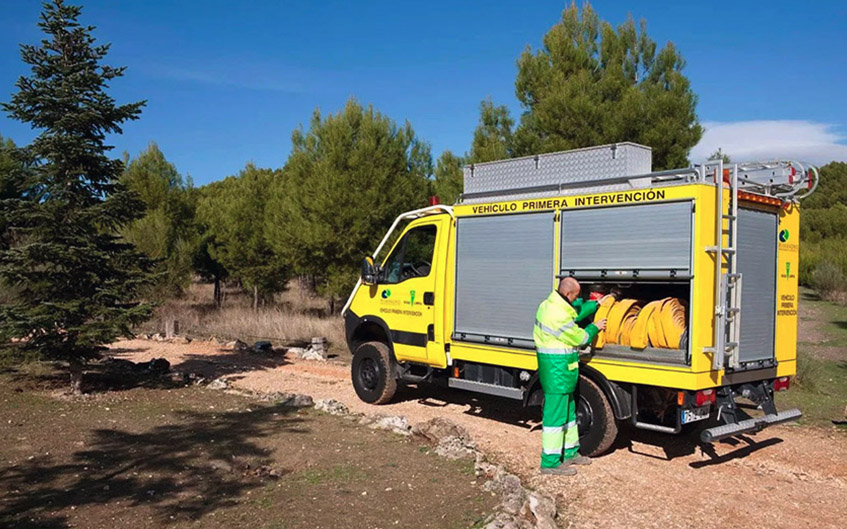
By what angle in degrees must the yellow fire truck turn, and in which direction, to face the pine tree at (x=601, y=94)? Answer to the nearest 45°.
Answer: approximately 45° to its right

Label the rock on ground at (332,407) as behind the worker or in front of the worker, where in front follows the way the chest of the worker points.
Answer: behind

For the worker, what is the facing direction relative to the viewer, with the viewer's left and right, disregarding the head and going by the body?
facing to the right of the viewer

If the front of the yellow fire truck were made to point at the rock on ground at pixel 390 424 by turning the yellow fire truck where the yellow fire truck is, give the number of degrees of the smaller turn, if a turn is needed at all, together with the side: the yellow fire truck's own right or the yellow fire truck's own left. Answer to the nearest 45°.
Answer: approximately 45° to the yellow fire truck's own left

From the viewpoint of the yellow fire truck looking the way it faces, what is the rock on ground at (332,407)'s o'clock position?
The rock on ground is roughly at 11 o'clock from the yellow fire truck.

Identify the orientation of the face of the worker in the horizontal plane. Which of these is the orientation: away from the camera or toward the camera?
away from the camera

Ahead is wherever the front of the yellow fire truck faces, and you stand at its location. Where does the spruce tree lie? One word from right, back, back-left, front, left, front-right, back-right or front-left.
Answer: front-left
